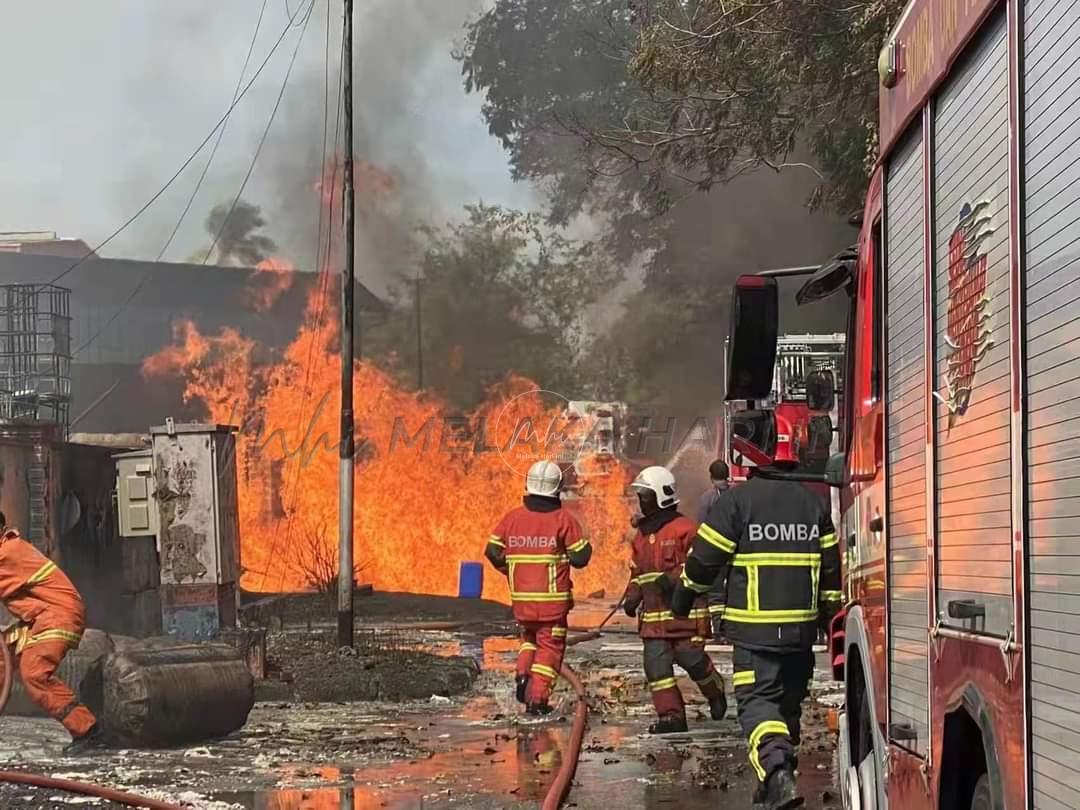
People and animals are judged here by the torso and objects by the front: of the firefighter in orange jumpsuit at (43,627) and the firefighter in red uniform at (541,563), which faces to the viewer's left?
the firefighter in orange jumpsuit

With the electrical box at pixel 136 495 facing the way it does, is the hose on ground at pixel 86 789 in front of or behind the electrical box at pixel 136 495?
in front

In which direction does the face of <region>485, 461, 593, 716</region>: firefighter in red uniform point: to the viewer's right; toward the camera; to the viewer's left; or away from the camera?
away from the camera

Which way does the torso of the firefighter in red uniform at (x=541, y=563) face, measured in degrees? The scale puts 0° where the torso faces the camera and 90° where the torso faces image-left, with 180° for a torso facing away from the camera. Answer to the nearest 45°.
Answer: approximately 180°

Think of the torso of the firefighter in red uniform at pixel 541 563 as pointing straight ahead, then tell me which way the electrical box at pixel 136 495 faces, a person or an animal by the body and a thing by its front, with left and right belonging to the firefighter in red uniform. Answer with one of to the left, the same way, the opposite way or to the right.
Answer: the opposite way

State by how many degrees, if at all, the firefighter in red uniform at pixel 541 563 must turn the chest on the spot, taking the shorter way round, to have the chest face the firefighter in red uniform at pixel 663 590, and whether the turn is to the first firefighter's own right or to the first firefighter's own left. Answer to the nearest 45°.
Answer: approximately 135° to the first firefighter's own right

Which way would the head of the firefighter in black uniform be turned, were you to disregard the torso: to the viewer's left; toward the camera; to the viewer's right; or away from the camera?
away from the camera

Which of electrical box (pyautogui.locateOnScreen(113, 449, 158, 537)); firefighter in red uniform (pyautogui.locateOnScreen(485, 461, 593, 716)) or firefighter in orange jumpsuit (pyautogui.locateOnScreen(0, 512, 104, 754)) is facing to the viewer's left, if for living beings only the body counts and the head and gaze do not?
the firefighter in orange jumpsuit

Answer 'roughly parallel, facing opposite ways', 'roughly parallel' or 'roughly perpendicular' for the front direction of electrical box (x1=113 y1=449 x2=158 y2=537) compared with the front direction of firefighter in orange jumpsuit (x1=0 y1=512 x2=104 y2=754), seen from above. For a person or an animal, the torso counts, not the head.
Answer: roughly perpendicular

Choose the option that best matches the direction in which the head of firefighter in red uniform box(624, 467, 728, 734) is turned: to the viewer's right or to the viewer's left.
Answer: to the viewer's left

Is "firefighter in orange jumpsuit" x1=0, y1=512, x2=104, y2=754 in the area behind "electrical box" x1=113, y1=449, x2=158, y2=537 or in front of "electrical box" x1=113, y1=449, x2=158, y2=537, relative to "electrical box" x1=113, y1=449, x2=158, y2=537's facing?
in front
